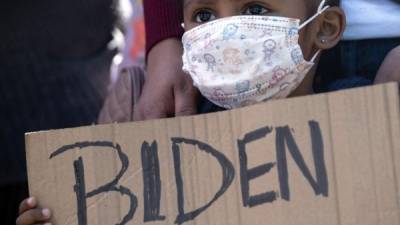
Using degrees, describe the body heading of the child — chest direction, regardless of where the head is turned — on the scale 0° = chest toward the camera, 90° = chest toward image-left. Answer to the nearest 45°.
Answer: approximately 45°
